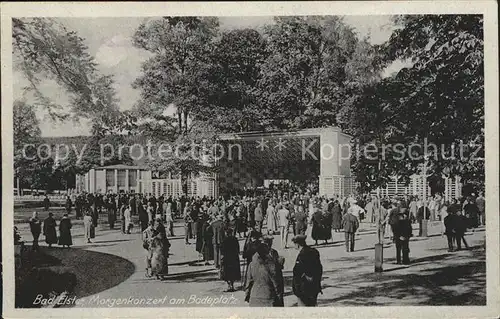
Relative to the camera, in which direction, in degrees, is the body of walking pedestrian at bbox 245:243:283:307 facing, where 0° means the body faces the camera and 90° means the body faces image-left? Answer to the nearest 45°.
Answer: approximately 180°

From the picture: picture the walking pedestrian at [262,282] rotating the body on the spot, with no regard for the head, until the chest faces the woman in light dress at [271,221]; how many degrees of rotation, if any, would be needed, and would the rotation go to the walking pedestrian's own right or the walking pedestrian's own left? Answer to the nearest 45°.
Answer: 0° — they already face them
